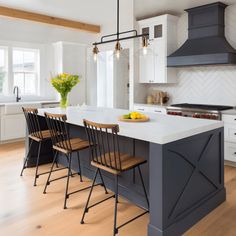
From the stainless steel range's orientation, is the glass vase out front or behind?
out front

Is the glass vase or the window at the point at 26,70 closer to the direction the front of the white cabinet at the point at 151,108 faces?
the glass vase

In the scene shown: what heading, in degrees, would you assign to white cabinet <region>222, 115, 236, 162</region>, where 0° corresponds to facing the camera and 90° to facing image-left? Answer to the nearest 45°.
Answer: approximately 45°

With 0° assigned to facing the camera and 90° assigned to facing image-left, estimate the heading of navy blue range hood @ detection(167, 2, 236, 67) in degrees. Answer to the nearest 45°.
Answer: approximately 45°

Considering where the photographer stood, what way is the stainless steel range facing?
facing the viewer and to the left of the viewer

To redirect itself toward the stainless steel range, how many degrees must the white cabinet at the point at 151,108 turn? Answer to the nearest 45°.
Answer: approximately 90° to its left
